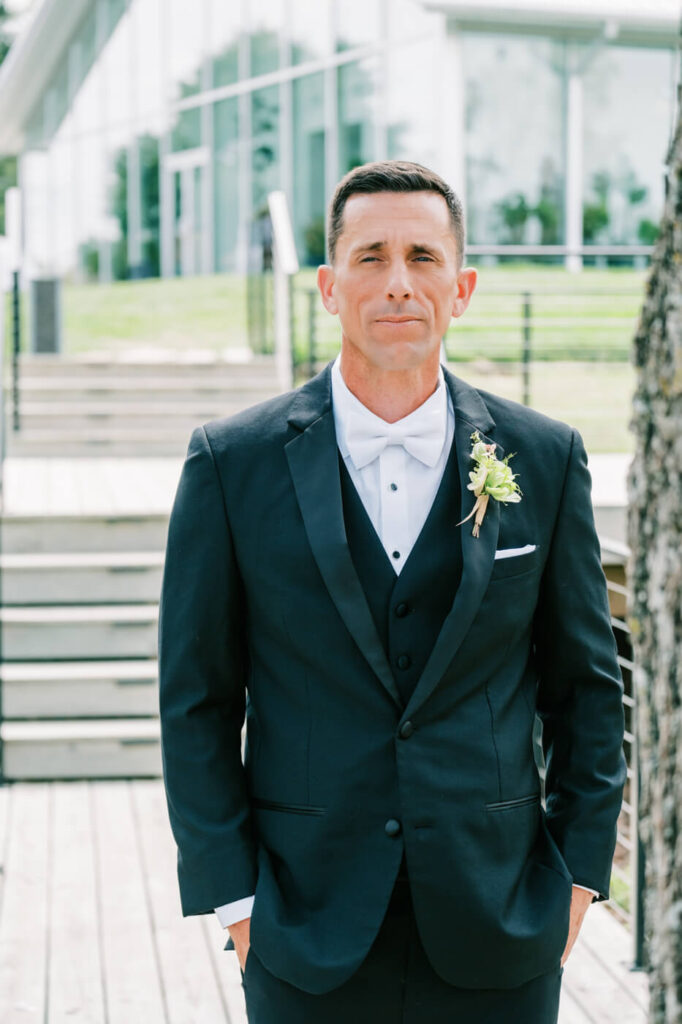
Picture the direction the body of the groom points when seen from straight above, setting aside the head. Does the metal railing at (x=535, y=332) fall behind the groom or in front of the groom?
behind

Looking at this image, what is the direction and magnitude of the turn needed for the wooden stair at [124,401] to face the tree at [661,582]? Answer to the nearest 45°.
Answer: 0° — it already faces it

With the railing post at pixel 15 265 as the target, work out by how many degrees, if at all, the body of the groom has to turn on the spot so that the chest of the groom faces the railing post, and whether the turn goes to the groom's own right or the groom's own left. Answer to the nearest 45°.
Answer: approximately 180°

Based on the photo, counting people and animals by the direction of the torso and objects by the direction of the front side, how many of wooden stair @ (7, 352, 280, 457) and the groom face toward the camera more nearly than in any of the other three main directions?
2

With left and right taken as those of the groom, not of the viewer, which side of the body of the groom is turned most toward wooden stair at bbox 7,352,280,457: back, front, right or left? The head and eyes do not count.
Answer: back

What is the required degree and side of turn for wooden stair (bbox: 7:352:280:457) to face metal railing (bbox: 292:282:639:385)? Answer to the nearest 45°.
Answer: approximately 135° to its left

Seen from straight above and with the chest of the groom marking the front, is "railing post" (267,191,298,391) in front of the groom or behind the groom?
behind

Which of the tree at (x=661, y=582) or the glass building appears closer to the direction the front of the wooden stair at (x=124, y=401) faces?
the tree

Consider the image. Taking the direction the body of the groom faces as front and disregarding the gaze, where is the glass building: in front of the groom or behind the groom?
behind

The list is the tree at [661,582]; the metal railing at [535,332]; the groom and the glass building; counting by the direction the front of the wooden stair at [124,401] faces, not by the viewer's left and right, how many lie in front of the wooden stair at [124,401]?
2

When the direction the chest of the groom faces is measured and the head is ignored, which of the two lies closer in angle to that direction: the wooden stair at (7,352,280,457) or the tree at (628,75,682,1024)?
the tree
